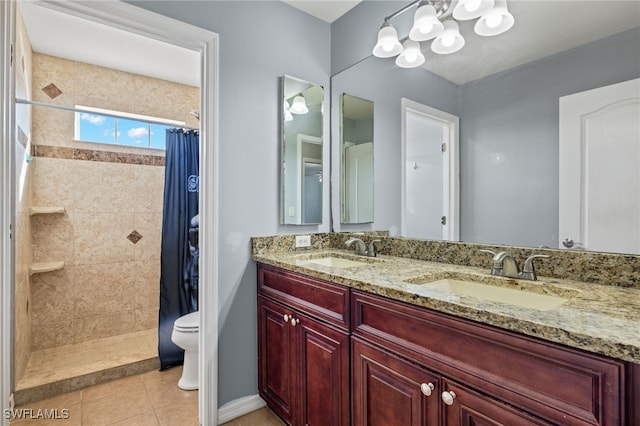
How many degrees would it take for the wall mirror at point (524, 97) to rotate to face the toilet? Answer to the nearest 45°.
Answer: approximately 45° to its right

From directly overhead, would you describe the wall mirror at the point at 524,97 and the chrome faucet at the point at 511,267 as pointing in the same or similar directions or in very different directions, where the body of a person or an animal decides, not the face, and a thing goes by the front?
same or similar directions

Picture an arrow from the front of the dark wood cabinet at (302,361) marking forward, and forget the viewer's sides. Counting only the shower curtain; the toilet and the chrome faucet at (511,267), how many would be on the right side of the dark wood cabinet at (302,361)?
2

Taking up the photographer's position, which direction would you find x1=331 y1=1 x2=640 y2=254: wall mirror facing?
facing the viewer and to the left of the viewer

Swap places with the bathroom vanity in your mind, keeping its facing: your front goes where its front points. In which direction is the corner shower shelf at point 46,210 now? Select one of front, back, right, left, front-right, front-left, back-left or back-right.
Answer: front-right

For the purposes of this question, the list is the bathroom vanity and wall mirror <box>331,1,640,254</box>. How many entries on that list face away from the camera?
0

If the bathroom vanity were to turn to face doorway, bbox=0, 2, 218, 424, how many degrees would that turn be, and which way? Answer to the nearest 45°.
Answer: approximately 45° to its right

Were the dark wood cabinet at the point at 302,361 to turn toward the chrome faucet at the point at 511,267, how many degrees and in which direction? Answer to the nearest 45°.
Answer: approximately 135° to its left

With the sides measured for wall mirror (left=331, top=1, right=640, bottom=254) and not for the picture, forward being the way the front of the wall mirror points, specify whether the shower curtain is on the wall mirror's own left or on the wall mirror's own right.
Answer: on the wall mirror's own right

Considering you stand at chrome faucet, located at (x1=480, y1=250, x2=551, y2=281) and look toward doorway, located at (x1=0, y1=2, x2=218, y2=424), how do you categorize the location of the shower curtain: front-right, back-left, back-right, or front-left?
front-right
